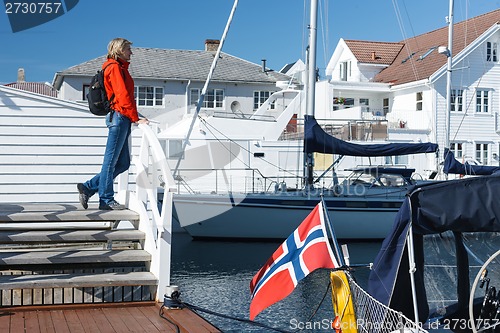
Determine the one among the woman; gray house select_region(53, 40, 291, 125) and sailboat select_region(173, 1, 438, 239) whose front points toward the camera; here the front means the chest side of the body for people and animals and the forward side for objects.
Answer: the gray house

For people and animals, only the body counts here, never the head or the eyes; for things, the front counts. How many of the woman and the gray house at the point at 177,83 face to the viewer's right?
1

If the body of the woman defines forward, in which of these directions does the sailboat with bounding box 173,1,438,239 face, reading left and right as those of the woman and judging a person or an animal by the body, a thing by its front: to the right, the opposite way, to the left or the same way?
the opposite way

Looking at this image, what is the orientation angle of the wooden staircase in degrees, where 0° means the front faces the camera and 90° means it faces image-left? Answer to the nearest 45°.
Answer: approximately 0°

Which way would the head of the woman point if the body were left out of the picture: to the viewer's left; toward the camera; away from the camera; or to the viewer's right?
to the viewer's right

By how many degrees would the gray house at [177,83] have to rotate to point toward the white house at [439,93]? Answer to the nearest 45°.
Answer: approximately 90° to its left

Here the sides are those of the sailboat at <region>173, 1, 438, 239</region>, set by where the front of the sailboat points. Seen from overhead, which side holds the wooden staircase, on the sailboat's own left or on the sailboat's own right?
on the sailboat's own left

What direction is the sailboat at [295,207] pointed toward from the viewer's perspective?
to the viewer's left

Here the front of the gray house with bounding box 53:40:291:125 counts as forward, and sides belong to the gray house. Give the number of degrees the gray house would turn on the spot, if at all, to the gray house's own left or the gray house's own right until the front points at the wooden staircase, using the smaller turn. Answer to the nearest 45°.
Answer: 0° — it already faces it

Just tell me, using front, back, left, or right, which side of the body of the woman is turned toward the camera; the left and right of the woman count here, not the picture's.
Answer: right

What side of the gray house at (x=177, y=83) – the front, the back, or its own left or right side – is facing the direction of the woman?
front
